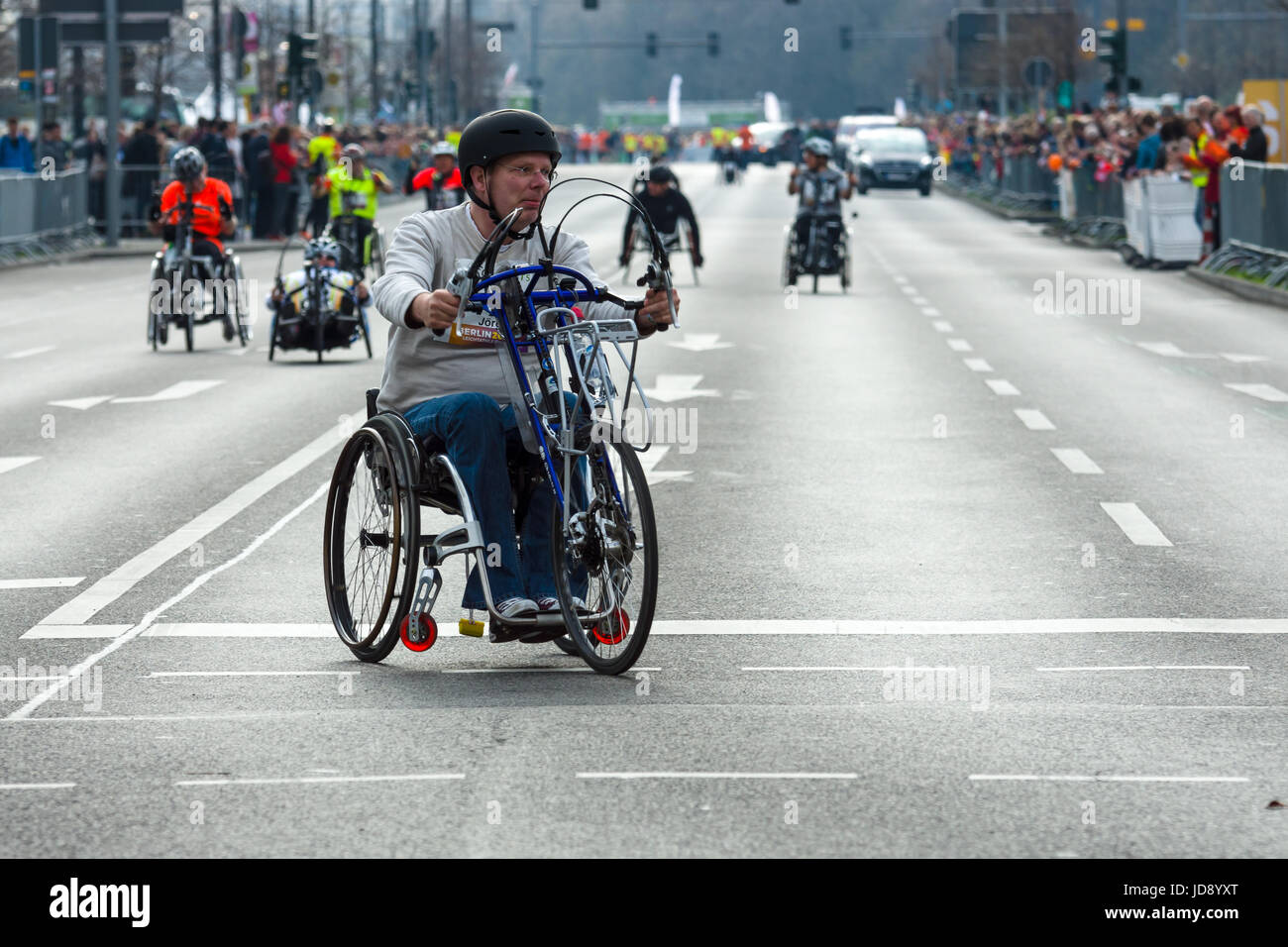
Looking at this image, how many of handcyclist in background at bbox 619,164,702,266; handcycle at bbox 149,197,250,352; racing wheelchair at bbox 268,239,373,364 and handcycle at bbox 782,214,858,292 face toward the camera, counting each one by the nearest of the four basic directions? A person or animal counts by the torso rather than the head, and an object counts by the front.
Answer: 4

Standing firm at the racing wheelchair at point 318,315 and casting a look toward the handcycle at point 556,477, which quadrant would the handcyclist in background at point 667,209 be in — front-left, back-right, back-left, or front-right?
back-left

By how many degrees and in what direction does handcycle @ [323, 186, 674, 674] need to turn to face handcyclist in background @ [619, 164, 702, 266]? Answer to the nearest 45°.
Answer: approximately 135° to its left

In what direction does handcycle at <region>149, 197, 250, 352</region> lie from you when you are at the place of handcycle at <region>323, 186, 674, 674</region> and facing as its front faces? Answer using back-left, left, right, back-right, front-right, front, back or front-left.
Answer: back-left

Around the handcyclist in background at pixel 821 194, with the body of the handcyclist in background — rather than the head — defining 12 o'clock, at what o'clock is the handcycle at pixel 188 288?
The handcycle is roughly at 1 o'clock from the handcyclist in background.

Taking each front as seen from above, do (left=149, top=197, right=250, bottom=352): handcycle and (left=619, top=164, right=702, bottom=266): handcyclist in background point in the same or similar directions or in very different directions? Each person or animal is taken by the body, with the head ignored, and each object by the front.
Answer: same or similar directions

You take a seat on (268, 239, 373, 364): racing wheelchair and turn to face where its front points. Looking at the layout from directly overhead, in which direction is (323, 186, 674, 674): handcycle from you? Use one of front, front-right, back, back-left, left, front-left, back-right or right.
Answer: front

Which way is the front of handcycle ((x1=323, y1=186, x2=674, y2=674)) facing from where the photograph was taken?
facing the viewer and to the right of the viewer

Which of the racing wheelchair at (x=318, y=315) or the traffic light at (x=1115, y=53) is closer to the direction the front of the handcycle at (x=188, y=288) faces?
the racing wheelchair

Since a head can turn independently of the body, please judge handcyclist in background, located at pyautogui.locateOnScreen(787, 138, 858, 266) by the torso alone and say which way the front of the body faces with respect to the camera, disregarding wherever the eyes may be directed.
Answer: toward the camera

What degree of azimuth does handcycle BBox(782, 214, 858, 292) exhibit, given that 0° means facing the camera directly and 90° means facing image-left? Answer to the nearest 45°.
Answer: approximately 0°

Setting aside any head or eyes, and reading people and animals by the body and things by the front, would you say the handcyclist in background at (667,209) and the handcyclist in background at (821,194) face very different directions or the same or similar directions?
same or similar directions

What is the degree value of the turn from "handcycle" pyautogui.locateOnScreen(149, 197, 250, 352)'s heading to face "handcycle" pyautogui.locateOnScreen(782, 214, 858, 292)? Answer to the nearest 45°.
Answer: approximately 135° to its left

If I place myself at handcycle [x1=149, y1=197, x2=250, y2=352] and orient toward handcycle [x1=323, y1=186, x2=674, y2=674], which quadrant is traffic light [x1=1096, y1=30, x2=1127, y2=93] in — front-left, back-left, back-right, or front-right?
back-left

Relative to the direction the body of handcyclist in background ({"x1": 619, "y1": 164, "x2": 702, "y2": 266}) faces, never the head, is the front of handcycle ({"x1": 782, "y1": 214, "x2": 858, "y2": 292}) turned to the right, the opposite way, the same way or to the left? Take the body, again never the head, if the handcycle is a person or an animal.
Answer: the same way

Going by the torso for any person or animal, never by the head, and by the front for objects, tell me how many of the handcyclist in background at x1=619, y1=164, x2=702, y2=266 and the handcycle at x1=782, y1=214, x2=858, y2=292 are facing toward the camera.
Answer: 2

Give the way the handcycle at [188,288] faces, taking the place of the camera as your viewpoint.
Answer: facing the viewer

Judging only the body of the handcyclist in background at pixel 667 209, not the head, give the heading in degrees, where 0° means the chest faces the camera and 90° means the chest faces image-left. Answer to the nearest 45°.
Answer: approximately 0°

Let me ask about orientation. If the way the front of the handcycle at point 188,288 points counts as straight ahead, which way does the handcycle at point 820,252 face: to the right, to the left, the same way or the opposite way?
the same way
